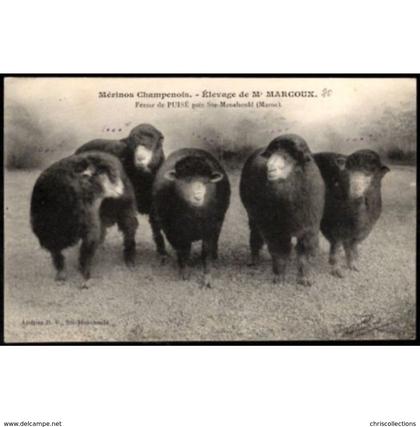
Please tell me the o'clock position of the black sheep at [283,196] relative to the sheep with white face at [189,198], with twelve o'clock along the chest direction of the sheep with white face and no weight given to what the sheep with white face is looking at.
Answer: The black sheep is roughly at 9 o'clock from the sheep with white face.

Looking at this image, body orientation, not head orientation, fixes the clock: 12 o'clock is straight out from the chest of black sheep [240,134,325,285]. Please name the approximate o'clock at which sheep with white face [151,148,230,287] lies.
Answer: The sheep with white face is roughly at 3 o'clock from the black sheep.

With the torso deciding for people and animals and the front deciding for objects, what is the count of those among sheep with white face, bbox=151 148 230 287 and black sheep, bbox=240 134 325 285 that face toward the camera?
2

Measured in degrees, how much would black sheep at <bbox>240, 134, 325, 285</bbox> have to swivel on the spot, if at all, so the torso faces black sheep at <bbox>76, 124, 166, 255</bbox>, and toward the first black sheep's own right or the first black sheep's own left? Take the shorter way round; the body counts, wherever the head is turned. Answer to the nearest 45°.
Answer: approximately 90° to the first black sheep's own right

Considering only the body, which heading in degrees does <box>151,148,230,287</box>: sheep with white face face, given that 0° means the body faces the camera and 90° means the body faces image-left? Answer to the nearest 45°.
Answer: approximately 0°

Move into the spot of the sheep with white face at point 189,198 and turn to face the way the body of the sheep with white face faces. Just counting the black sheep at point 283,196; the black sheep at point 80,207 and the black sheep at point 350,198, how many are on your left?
2
